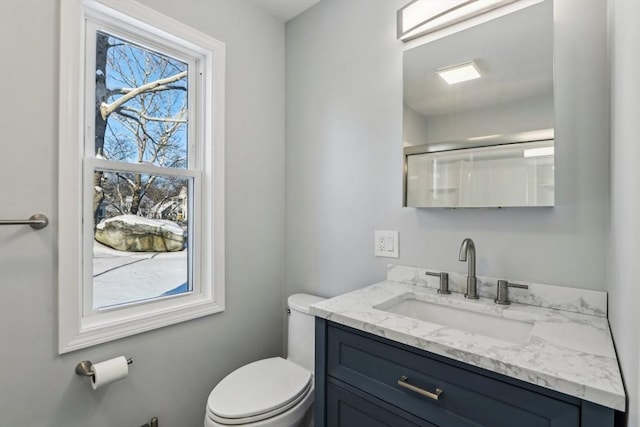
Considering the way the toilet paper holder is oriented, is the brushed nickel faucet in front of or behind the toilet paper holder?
in front

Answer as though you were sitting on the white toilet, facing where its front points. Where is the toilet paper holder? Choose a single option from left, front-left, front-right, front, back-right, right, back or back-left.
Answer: front-right

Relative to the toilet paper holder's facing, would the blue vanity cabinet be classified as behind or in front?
in front

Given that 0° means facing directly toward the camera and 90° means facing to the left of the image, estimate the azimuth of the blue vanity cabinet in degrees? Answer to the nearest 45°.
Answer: approximately 45°

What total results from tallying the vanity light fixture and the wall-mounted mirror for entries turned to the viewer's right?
0

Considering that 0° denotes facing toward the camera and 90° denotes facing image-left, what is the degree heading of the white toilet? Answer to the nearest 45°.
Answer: approximately 45°
